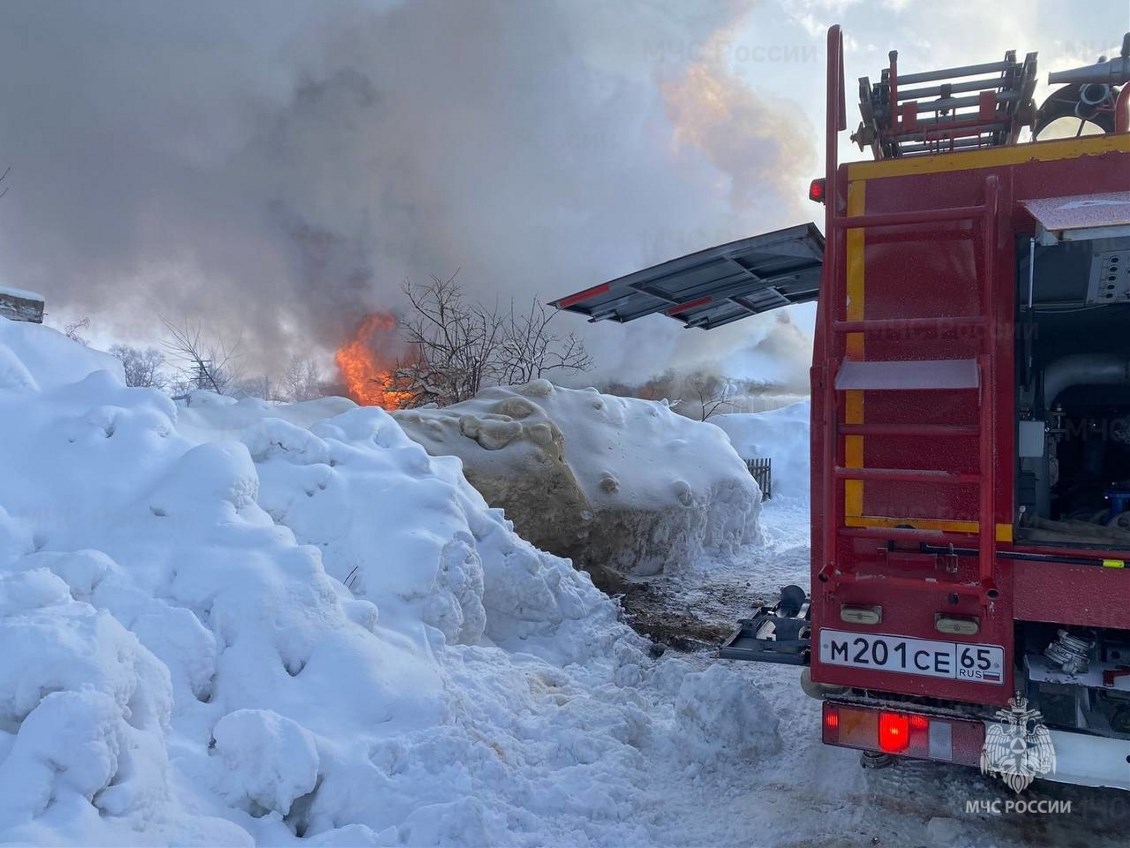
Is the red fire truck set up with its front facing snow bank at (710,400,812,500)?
yes

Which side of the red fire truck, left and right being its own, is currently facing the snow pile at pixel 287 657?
left

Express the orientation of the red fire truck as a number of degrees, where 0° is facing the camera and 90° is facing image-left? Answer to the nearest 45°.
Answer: approximately 180°

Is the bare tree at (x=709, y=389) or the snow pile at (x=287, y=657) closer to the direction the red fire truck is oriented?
the bare tree

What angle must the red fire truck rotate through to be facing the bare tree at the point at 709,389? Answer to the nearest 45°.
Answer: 0° — it already faces it

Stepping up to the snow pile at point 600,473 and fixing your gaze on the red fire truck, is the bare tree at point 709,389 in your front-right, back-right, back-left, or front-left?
back-left

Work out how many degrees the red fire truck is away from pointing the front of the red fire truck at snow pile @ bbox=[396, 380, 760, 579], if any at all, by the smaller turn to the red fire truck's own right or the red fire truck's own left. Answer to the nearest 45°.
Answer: approximately 45° to the red fire truck's own left

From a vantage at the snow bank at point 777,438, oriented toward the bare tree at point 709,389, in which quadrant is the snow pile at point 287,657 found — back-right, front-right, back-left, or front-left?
back-left
